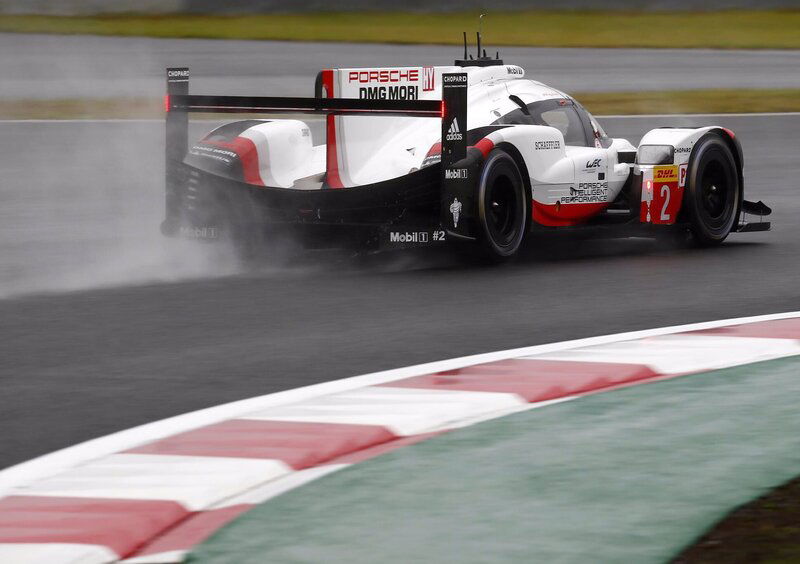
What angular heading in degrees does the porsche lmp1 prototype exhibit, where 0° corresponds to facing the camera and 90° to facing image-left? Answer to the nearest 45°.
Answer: approximately 225°
